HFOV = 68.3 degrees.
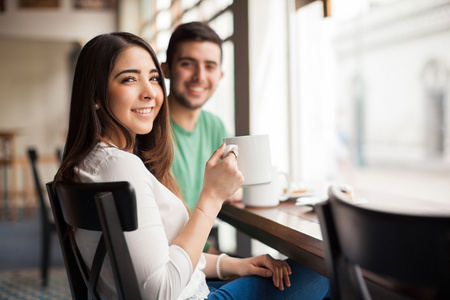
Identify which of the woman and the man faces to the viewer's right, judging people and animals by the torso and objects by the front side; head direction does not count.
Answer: the woman

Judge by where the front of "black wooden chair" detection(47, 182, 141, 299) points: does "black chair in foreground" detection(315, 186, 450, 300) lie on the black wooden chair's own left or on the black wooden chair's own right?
on the black wooden chair's own right

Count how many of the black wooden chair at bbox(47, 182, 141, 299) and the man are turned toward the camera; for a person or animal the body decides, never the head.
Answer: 1

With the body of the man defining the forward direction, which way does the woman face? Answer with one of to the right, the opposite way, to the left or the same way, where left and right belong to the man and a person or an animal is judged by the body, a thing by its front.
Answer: to the left

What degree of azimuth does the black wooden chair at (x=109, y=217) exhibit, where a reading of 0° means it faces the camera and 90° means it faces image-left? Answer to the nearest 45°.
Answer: approximately 225°

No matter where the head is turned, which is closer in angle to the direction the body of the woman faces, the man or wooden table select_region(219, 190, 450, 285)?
the wooden table

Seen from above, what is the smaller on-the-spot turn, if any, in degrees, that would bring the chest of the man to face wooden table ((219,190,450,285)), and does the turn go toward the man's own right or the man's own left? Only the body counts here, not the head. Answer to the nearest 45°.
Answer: approximately 45° to the man's own left

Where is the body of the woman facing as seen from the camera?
to the viewer's right

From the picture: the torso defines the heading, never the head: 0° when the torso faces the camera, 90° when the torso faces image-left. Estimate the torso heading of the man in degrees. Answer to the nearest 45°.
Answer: approximately 0°
